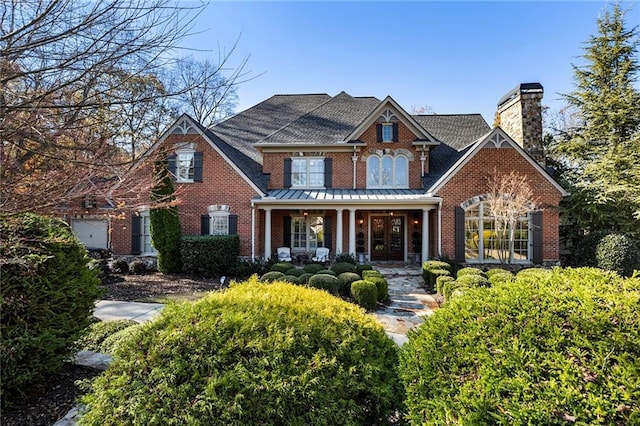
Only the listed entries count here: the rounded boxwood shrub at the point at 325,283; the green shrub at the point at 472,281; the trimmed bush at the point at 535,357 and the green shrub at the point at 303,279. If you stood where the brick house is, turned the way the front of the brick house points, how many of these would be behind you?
0

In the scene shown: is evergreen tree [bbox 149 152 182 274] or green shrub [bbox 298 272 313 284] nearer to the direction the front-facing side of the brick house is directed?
the green shrub

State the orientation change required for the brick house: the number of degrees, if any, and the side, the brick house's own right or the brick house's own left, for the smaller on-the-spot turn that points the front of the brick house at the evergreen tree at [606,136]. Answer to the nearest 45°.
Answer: approximately 90° to the brick house's own left

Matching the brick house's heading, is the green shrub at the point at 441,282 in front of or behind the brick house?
in front

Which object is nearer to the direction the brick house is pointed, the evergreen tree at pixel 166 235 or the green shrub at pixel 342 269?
the green shrub

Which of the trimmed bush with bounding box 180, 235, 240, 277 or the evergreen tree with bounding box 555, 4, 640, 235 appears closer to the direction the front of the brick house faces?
the trimmed bush

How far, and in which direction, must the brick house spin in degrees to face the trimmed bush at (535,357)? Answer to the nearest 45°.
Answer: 0° — it already faces it

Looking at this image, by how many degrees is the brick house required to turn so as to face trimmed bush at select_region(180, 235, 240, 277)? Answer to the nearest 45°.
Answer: approximately 45° to its right

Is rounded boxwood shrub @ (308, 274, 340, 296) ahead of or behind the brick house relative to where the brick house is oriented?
ahead

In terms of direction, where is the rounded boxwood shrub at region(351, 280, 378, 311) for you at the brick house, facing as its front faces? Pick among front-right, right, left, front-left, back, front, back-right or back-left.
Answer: front

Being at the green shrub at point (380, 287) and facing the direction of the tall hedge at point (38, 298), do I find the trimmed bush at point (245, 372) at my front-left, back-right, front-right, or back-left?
front-left

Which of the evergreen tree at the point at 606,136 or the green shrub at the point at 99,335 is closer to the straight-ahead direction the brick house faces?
the green shrub

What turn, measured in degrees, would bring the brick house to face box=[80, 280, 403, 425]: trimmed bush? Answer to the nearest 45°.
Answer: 0° — it already faces it

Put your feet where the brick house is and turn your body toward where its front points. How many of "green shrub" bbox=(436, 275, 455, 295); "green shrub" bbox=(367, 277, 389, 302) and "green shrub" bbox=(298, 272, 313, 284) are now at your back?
0

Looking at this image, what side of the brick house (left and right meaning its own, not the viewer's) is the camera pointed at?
front
